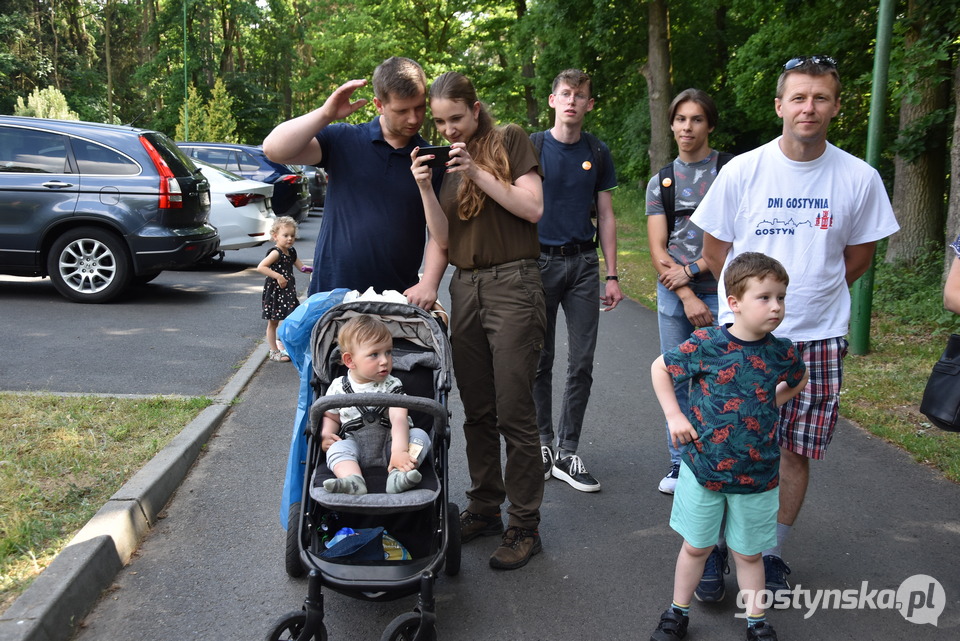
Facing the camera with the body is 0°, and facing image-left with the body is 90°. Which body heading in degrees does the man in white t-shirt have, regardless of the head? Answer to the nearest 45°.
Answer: approximately 0°

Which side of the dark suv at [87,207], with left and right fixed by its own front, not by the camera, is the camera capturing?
left

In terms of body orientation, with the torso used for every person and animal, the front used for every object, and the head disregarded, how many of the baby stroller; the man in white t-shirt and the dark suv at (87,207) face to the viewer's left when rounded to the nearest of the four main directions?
1

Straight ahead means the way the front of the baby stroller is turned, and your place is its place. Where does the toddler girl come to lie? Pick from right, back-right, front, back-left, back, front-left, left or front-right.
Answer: back

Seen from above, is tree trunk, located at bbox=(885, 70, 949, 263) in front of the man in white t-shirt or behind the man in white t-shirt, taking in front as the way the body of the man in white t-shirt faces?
behind

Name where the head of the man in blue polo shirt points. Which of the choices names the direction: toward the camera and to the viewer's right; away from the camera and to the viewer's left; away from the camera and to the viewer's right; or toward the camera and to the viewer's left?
toward the camera and to the viewer's right

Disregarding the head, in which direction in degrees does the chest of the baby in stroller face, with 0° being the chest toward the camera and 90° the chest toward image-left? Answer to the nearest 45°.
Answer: approximately 0°

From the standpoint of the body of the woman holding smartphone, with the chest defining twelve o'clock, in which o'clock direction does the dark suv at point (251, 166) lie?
The dark suv is roughly at 4 o'clock from the woman holding smartphone.

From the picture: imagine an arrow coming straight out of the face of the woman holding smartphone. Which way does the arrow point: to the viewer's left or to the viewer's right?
to the viewer's left

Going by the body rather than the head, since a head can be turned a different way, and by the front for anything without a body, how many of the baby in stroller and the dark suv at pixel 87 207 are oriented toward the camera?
1

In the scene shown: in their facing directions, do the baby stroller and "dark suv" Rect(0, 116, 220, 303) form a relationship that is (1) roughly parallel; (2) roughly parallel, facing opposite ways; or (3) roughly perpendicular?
roughly perpendicular

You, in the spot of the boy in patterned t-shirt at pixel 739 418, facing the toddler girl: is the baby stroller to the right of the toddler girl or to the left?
left

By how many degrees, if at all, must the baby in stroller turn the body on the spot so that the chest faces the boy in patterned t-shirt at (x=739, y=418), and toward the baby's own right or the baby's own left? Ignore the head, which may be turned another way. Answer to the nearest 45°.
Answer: approximately 90° to the baby's own left

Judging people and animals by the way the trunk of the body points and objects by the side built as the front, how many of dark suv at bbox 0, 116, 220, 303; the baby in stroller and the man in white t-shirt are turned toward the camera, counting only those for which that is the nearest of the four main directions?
2

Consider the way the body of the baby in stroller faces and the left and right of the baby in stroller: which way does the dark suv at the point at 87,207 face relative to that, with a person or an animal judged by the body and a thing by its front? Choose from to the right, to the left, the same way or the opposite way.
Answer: to the right
